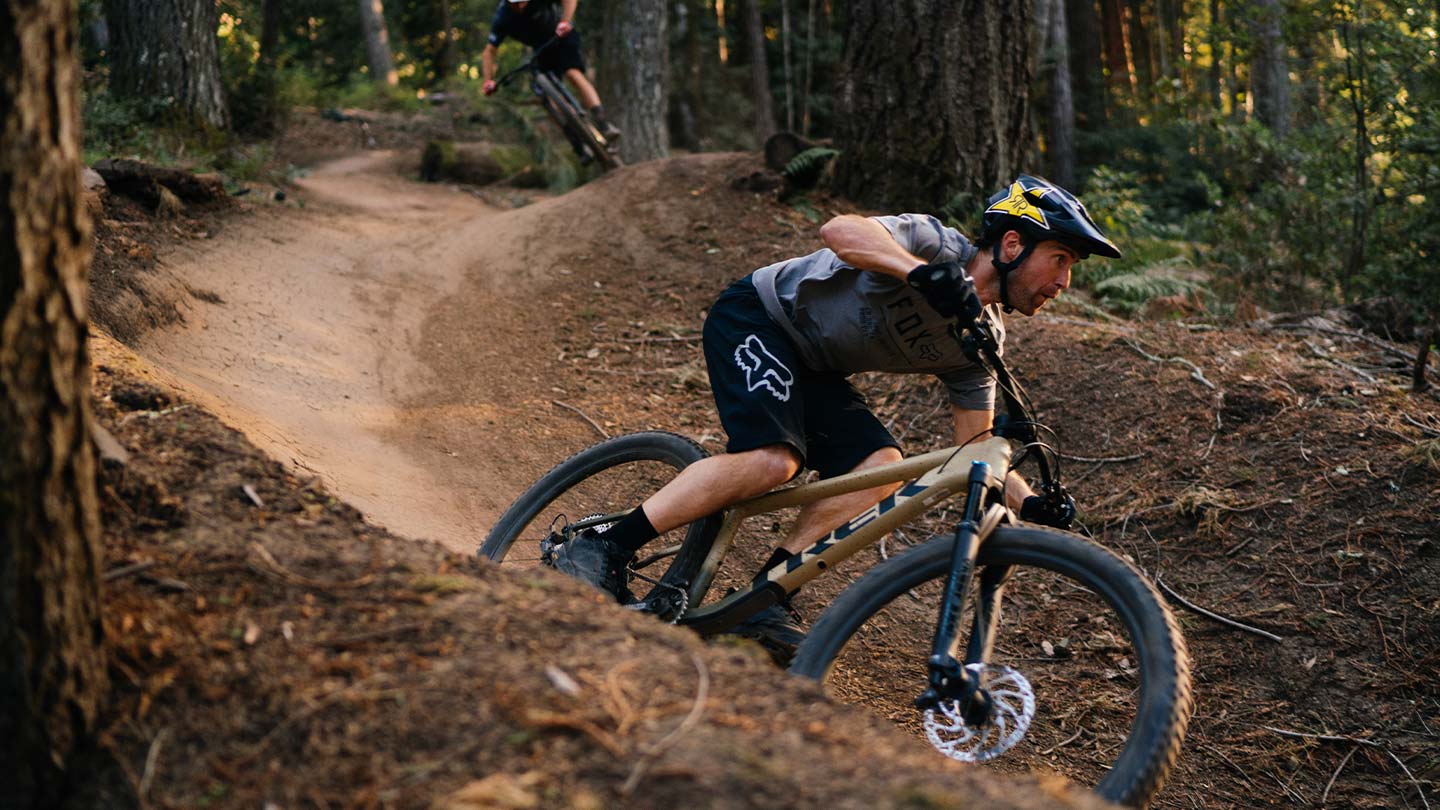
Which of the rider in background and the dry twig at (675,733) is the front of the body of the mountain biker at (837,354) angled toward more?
the dry twig

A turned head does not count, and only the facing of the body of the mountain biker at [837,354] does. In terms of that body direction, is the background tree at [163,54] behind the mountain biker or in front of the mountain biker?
behind

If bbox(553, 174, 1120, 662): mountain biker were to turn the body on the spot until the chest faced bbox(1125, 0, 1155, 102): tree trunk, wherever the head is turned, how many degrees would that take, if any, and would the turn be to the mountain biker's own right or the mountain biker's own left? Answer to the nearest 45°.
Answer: approximately 135° to the mountain biker's own left

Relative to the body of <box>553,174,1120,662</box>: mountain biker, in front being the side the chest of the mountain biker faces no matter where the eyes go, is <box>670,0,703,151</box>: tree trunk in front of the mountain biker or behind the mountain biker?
behind

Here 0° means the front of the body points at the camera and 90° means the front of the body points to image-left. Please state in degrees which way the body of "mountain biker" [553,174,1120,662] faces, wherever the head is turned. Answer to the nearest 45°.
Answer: approximately 315°

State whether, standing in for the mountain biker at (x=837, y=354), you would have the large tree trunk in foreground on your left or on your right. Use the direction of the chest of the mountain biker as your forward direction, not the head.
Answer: on your right

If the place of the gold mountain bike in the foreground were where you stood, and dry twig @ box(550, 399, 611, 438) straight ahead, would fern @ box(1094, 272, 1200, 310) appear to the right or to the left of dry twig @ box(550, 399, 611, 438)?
right

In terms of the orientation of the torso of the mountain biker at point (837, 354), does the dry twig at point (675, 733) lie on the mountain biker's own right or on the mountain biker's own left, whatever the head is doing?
on the mountain biker's own right
